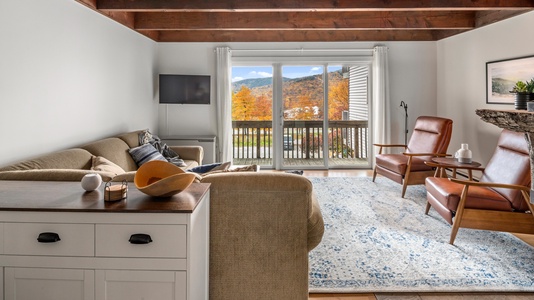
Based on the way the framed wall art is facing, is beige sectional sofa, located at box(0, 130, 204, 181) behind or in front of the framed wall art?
in front

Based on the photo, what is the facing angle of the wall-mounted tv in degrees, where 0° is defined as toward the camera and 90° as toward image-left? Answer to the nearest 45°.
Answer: approximately 0°

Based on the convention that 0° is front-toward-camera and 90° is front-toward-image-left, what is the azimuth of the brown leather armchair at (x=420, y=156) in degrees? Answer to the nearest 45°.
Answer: approximately 45°

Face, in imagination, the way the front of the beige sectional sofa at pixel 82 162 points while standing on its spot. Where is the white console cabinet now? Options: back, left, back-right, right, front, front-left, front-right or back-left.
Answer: front-right

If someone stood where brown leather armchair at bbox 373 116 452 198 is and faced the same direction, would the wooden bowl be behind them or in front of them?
in front

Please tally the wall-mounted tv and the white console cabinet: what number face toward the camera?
2
